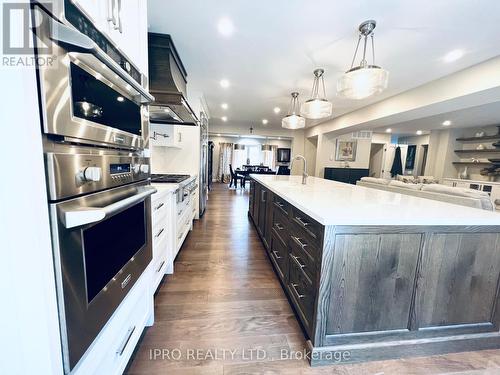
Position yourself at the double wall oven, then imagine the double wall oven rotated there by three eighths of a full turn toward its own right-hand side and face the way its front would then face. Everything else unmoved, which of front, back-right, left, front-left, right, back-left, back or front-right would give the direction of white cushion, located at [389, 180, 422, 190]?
back

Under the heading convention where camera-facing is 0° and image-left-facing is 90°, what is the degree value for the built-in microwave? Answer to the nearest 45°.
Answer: approximately 315°

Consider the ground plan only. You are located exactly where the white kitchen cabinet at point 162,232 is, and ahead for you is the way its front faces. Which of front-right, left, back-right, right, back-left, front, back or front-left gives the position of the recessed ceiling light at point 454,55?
front

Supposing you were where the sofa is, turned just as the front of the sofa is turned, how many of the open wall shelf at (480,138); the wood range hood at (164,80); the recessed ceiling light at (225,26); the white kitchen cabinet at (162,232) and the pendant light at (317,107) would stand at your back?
4

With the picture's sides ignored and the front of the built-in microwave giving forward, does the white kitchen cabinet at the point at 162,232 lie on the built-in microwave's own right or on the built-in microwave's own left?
on the built-in microwave's own left

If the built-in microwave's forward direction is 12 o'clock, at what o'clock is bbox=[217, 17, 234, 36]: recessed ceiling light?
The recessed ceiling light is roughly at 9 o'clock from the built-in microwave.

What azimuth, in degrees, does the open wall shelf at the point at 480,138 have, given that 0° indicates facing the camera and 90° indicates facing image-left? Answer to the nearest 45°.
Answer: approximately 45°

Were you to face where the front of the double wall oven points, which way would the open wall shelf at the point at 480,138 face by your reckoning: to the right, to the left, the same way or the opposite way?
the opposite way

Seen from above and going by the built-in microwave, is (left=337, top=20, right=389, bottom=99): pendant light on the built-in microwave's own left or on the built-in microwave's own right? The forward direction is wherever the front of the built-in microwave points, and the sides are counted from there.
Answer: on the built-in microwave's own left

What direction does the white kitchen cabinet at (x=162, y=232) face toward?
to the viewer's right

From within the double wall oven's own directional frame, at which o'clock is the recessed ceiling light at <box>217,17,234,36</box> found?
The recessed ceiling light is roughly at 9 o'clock from the double wall oven.

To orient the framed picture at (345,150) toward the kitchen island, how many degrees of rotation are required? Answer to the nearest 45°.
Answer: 0° — it already faces it

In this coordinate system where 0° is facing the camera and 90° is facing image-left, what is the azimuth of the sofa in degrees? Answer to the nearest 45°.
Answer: approximately 225°

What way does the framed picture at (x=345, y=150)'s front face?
toward the camera

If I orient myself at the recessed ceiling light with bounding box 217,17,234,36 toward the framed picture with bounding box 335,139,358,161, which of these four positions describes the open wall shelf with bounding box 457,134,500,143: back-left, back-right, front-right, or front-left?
front-right

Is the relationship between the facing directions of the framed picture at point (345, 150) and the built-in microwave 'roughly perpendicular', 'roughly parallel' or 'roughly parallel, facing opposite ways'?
roughly perpendicular

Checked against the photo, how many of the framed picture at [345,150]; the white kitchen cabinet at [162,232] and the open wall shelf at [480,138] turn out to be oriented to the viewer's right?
1

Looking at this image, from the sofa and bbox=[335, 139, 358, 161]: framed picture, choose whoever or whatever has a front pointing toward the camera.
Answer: the framed picture

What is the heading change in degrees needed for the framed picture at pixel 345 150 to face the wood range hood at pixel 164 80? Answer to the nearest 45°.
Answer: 0° — it already faces it

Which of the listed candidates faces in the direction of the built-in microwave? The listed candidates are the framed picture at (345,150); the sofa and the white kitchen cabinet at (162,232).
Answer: the framed picture

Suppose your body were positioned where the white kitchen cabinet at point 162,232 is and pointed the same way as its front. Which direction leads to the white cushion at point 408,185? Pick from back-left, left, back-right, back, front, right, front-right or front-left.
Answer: front
